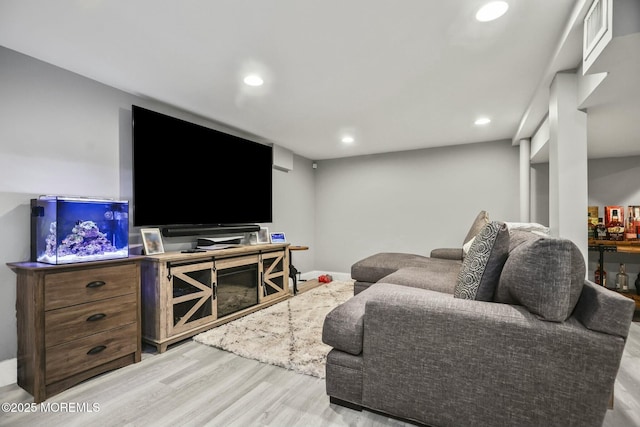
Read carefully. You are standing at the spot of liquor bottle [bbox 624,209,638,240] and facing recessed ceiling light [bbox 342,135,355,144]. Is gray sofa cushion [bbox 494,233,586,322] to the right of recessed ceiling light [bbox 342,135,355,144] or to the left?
left

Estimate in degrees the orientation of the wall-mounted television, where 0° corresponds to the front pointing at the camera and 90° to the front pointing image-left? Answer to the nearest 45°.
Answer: approximately 315°

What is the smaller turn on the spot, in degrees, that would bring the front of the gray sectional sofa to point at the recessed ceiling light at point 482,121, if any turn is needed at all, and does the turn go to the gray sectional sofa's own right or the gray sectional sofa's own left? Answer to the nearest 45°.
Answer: approximately 90° to the gray sectional sofa's own right

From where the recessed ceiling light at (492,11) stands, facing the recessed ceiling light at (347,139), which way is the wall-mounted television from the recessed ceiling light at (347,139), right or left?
left

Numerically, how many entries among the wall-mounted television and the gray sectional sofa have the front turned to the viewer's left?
1

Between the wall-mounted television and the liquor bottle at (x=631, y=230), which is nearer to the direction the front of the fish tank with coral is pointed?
the liquor bottle

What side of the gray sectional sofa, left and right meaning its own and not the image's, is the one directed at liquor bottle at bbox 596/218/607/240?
right

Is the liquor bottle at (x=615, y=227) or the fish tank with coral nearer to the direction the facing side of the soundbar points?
the liquor bottle

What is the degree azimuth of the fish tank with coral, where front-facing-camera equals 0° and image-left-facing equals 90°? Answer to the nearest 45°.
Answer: approximately 315°

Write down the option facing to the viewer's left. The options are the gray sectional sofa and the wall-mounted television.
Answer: the gray sectional sofa

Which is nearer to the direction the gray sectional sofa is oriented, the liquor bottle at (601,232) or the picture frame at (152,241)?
the picture frame

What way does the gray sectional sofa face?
to the viewer's left
